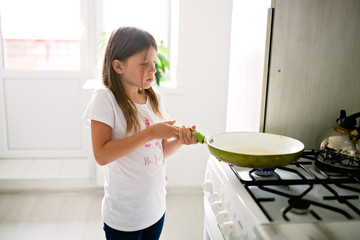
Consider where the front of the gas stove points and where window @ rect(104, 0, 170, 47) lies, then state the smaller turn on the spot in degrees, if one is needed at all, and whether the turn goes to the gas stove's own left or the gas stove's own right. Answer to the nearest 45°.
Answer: approximately 90° to the gas stove's own right

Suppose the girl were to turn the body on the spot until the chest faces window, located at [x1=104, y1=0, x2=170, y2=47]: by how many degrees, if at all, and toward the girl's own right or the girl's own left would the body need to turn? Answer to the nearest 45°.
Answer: approximately 135° to the girl's own left

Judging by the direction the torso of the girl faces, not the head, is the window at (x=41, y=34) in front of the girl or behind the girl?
behind

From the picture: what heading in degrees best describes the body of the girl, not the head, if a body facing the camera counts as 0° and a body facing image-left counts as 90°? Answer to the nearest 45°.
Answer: approximately 315°

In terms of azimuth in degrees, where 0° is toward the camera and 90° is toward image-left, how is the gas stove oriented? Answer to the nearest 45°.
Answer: approximately 45°

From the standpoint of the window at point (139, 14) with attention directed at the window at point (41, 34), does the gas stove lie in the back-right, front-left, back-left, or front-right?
back-left

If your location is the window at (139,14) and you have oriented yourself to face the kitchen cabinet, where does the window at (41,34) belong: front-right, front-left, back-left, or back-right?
back-right

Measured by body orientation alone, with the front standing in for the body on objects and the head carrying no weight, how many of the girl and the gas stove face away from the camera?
0
